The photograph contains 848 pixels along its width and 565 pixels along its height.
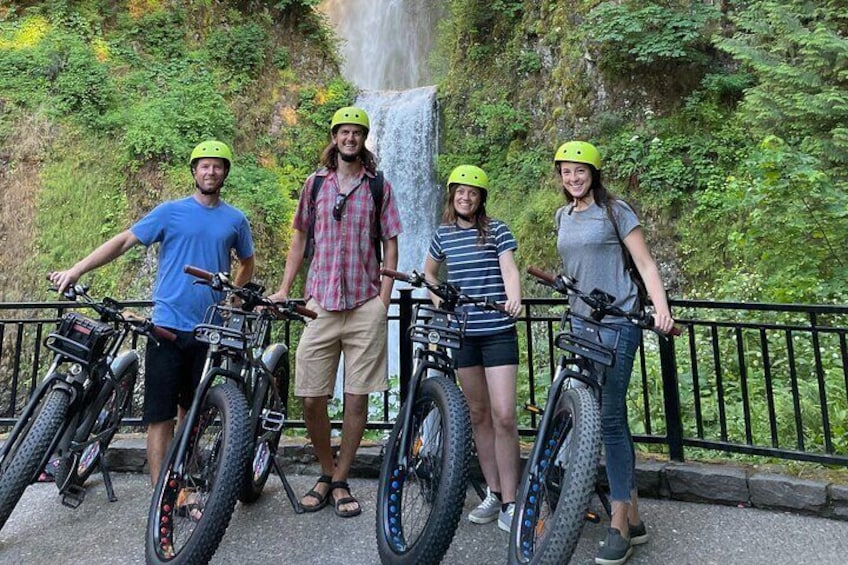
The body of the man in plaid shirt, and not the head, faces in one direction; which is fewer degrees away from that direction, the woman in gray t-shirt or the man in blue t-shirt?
the woman in gray t-shirt

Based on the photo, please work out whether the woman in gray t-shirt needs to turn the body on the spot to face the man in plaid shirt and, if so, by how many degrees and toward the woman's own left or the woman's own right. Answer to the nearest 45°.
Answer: approximately 45° to the woman's own right

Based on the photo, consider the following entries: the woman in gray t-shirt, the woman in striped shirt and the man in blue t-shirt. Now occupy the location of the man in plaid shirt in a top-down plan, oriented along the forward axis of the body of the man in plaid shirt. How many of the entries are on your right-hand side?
1

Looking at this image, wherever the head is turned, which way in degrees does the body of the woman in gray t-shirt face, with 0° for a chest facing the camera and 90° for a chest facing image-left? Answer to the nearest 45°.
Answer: approximately 45°

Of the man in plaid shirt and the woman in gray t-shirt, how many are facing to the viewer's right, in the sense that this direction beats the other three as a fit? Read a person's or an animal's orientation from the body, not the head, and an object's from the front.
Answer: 0

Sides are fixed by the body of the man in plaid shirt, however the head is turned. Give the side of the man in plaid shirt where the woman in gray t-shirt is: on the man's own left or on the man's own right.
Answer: on the man's own left

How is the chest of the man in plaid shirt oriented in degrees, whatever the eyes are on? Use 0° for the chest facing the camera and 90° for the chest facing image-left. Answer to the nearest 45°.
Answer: approximately 0°
